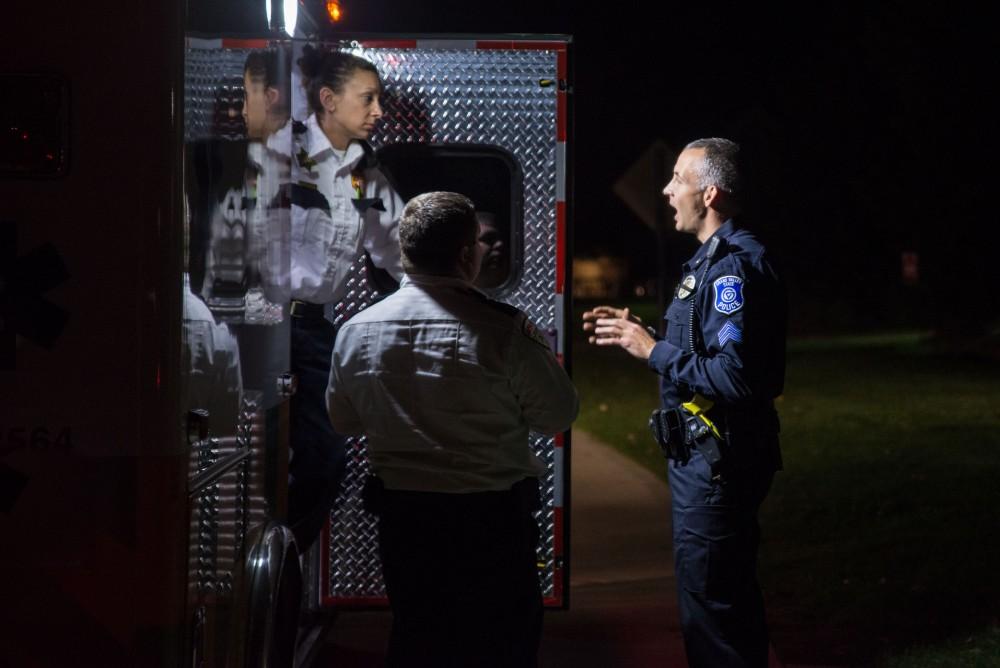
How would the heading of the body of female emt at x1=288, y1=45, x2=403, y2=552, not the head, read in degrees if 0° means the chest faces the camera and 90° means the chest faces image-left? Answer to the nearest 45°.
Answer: approximately 315°

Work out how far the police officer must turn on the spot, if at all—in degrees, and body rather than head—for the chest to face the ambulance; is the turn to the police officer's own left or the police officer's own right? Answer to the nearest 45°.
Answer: approximately 45° to the police officer's own left

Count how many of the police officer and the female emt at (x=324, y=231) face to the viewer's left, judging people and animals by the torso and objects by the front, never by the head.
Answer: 1

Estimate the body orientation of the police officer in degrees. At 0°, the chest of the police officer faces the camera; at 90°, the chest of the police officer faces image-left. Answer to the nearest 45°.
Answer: approximately 90°

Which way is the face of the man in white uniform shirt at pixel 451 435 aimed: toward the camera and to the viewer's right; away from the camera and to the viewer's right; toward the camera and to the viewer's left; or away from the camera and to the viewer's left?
away from the camera and to the viewer's right

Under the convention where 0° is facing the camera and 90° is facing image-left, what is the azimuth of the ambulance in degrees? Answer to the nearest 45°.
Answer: approximately 135°

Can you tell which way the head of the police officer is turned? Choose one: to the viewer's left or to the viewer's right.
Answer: to the viewer's left
